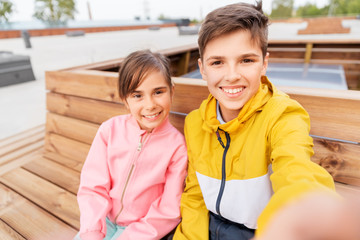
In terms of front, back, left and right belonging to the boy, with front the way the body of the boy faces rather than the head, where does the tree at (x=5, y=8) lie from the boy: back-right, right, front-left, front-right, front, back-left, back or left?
back-right

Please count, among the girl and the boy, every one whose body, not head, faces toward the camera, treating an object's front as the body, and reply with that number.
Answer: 2

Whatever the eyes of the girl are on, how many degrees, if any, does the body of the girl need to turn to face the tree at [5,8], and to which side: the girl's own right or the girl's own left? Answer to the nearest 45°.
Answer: approximately 180°

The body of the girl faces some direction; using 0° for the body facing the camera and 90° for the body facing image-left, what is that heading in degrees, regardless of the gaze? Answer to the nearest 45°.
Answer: approximately 0°

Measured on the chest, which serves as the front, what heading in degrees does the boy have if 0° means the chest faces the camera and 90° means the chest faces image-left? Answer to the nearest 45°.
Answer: approximately 0°

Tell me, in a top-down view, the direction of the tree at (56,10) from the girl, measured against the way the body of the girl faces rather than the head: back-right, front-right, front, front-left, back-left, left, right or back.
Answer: back

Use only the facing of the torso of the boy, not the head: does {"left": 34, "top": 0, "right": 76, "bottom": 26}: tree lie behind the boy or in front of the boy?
behind
